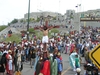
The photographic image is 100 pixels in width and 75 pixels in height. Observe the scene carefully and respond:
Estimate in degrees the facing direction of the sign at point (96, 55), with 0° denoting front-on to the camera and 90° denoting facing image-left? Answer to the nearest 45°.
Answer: approximately 0°
